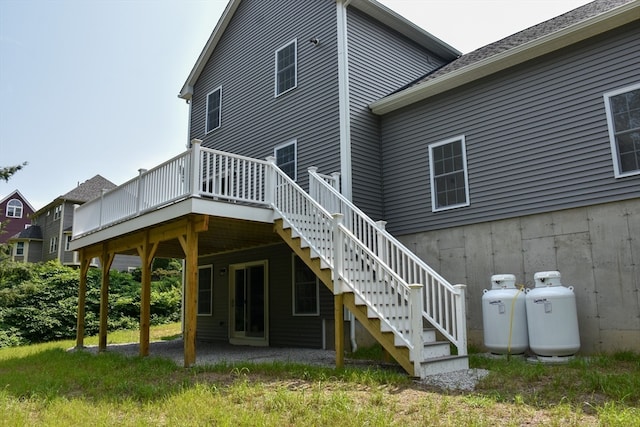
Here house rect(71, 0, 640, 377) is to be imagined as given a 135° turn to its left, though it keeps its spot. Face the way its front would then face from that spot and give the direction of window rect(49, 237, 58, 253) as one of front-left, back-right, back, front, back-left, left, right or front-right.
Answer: front-right

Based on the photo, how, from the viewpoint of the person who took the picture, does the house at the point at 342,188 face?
facing away from the viewer and to the right of the viewer

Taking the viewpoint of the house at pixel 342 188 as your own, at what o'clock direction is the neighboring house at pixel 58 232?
The neighboring house is roughly at 9 o'clock from the house.

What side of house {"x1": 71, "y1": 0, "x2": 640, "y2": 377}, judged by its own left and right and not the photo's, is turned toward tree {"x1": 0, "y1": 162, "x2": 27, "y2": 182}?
left

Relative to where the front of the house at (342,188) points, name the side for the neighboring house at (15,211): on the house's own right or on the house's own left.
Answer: on the house's own left
